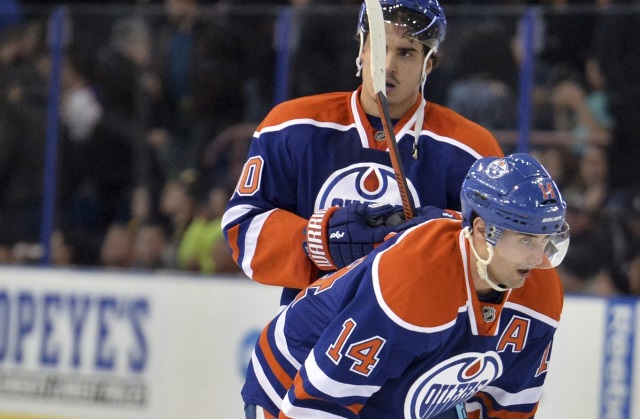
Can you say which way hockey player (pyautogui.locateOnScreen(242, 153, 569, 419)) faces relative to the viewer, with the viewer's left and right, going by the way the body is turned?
facing the viewer and to the right of the viewer

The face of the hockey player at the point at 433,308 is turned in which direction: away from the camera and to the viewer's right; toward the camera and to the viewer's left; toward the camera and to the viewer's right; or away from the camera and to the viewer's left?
toward the camera and to the viewer's right

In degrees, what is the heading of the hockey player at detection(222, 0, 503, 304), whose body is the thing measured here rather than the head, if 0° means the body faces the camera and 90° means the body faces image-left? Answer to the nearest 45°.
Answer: approximately 0°

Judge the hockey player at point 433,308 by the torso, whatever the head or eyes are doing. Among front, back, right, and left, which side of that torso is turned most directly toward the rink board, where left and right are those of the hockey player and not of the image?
back

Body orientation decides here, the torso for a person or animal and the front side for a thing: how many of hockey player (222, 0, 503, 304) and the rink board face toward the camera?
2

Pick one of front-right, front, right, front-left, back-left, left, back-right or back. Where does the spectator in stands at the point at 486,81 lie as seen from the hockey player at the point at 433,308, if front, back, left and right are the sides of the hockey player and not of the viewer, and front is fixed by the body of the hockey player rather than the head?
back-left

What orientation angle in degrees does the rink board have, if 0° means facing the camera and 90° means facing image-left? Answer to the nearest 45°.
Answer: approximately 0°

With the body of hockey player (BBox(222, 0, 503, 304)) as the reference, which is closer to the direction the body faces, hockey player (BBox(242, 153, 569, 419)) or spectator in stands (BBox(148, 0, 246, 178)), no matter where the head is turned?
the hockey player

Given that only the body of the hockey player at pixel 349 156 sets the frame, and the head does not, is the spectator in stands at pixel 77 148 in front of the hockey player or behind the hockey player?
behind
